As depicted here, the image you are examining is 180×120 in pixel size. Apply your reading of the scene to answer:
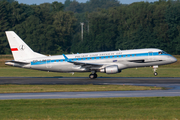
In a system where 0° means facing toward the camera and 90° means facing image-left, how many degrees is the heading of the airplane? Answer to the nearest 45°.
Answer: approximately 270°
